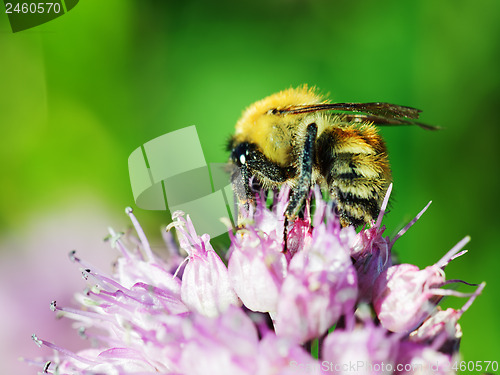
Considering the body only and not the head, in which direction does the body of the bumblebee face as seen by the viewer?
to the viewer's left
